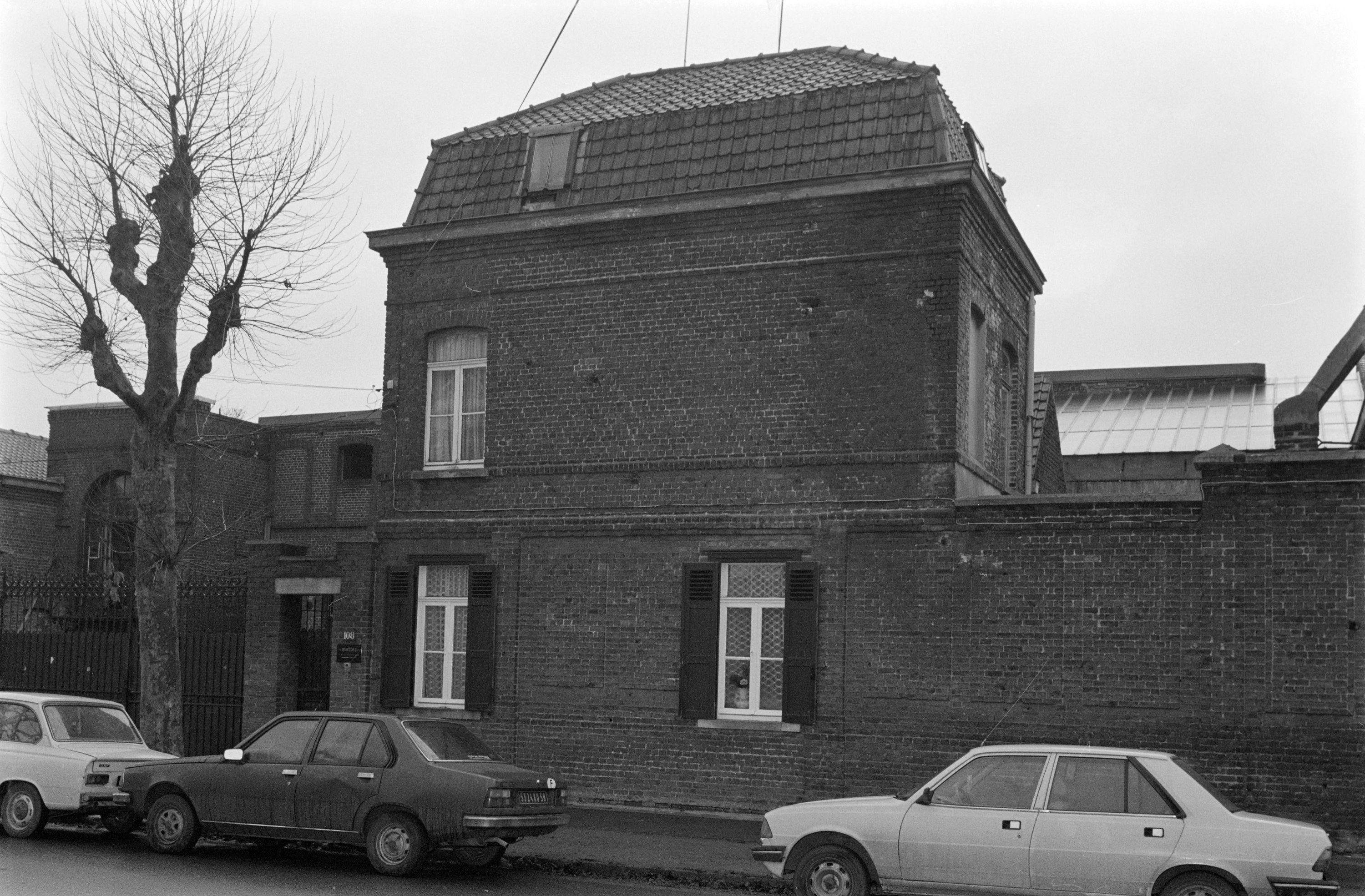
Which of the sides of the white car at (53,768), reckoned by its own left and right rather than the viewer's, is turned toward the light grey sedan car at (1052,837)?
back

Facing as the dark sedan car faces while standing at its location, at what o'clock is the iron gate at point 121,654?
The iron gate is roughly at 1 o'clock from the dark sedan car.

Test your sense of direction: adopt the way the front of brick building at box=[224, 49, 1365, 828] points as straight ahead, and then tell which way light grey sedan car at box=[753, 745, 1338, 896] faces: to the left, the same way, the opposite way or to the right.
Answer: to the right

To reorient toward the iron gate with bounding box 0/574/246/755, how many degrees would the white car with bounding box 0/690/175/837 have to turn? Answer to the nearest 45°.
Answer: approximately 45° to its right

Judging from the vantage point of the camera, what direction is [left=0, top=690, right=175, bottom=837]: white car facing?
facing away from the viewer and to the left of the viewer

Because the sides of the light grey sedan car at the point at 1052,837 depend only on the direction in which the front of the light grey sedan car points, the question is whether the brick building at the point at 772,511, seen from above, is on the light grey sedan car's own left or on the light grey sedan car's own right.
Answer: on the light grey sedan car's own right

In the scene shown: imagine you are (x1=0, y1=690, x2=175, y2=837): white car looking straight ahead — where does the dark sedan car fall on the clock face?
The dark sedan car is roughly at 6 o'clock from the white car.

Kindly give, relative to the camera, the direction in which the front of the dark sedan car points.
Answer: facing away from the viewer and to the left of the viewer

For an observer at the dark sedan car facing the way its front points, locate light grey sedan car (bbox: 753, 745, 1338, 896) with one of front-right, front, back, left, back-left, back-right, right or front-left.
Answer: back

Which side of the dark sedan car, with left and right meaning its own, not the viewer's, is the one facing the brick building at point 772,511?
right

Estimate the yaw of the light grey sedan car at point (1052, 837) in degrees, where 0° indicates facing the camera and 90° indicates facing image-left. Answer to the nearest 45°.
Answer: approximately 90°
